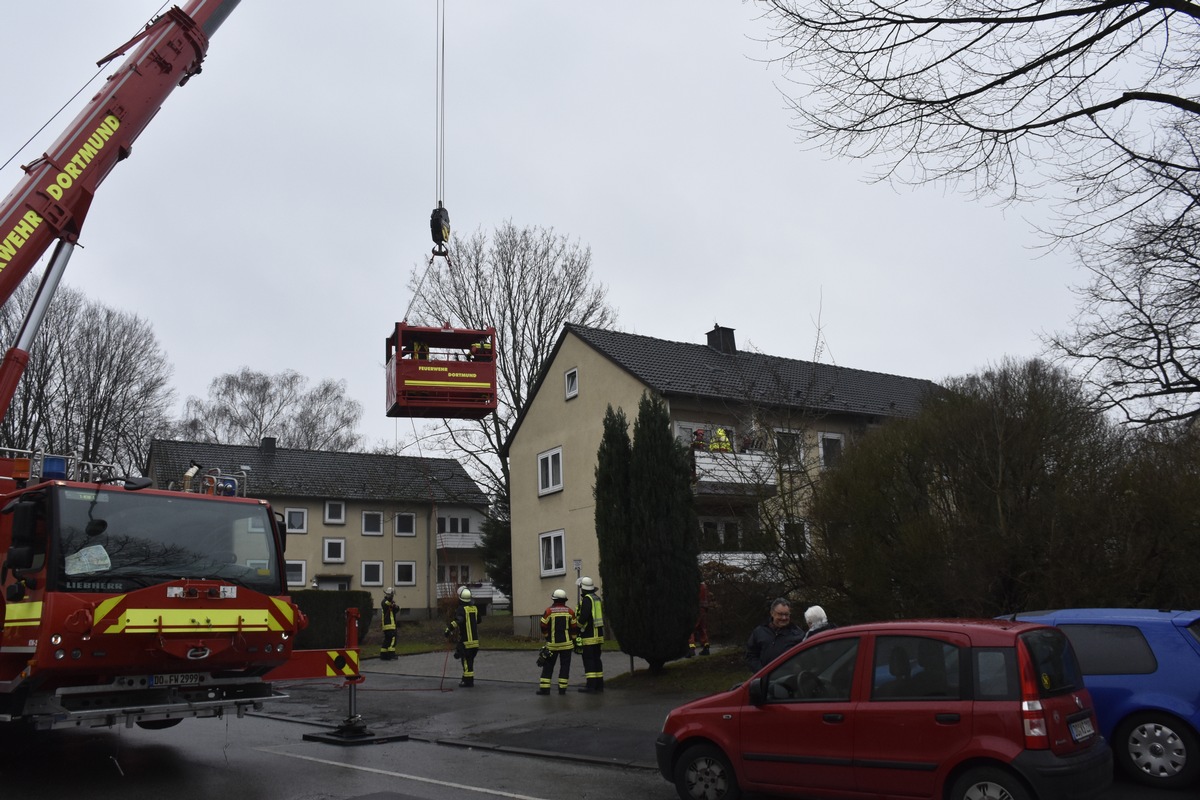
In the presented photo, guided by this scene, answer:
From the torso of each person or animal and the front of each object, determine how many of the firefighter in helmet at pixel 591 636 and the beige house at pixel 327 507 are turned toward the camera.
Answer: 1

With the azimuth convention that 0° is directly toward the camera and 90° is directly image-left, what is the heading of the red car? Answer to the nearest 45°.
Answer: approximately 135°

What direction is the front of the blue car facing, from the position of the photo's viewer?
facing to the left of the viewer

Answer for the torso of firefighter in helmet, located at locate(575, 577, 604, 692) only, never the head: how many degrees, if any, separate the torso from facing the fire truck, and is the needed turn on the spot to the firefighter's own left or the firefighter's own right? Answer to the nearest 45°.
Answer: approximately 45° to the firefighter's own left

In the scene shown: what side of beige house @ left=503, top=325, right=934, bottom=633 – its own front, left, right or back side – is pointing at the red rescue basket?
right

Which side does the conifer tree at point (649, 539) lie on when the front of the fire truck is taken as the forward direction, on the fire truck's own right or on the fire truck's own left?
on the fire truck's own left

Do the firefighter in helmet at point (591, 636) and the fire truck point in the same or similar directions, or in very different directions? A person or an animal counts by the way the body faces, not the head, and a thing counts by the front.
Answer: very different directions

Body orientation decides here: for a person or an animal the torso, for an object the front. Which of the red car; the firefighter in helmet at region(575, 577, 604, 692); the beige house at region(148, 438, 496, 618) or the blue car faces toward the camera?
the beige house

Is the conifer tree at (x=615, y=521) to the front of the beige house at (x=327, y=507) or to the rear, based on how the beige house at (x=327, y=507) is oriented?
to the front

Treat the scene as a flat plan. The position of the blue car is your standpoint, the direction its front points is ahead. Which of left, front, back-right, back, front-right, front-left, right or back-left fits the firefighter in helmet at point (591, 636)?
front-right

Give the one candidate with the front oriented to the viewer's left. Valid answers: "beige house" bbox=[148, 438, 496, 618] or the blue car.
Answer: the blue car

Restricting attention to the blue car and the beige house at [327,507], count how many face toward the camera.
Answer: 1
